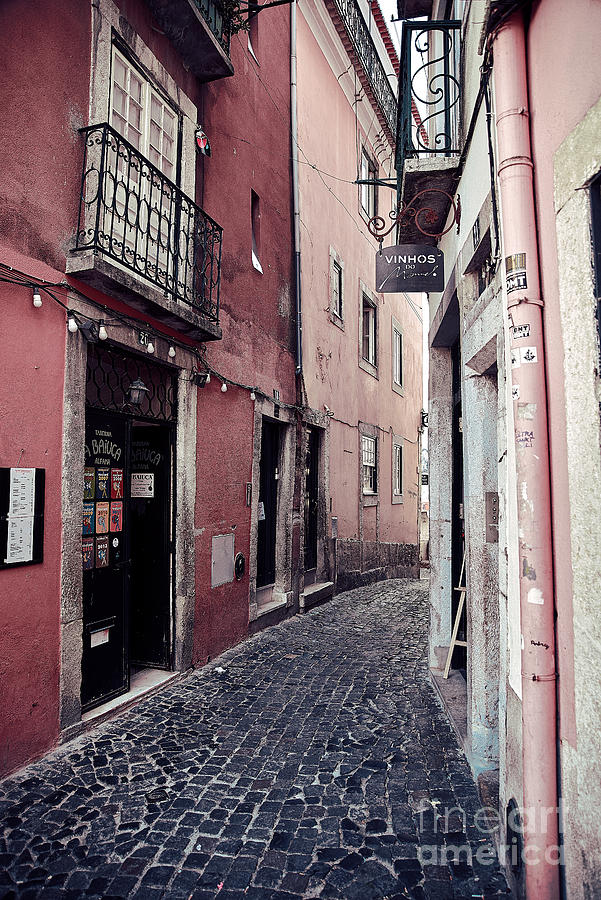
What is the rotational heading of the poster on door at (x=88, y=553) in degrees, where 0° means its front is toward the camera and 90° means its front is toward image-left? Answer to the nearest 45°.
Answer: approximately 315°

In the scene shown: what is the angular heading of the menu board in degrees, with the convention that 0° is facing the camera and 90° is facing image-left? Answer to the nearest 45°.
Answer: approximately 315°

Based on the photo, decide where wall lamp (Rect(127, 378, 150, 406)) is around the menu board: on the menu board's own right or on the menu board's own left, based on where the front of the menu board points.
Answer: on the menu board's own left

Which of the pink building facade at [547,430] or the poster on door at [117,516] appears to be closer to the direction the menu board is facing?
the pink building facade

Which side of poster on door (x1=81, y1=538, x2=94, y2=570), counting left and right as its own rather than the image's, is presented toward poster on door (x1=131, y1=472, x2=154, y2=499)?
left
